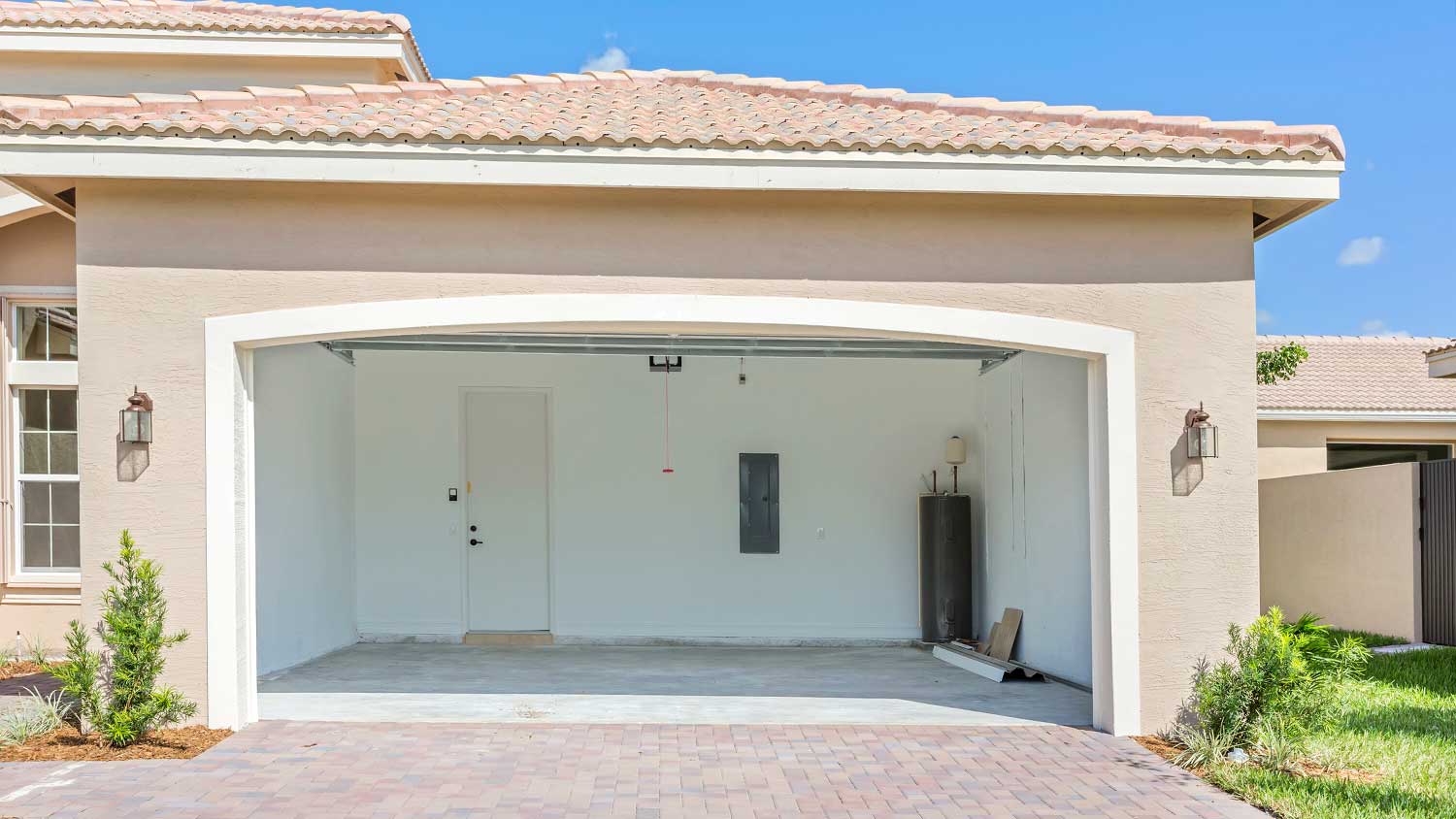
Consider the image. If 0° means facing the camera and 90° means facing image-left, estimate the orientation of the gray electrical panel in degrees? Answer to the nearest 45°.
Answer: approximately 0°

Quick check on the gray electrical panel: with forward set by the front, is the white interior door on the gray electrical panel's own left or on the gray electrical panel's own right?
on the gray electrical panel's own right

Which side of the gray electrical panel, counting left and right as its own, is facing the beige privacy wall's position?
left

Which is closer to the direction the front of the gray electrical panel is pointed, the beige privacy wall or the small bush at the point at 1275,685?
the small bush

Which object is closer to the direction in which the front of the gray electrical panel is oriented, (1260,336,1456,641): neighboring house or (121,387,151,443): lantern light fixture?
the lantern light fixture

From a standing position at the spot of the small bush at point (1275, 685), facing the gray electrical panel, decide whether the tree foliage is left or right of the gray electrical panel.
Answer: right
